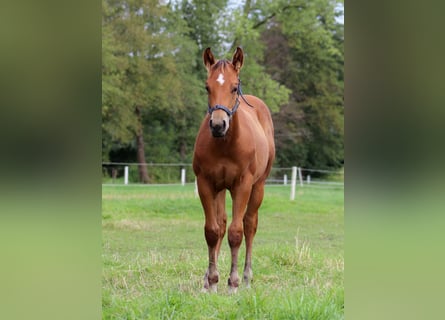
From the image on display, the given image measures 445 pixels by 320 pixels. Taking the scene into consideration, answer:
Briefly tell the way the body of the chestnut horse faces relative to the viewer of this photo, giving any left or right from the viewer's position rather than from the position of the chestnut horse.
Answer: facing the viewer

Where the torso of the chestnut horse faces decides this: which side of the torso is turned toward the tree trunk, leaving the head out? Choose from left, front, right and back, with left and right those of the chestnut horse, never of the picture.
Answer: back
